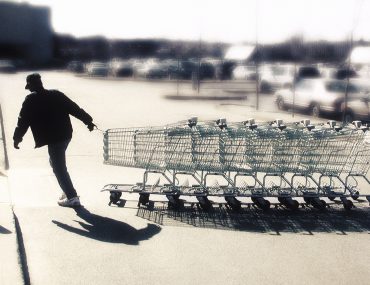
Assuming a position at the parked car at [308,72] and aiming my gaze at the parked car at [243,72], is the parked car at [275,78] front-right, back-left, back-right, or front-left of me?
front-left

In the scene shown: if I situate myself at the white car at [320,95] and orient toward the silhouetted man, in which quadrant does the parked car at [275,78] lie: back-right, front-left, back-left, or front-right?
back-right

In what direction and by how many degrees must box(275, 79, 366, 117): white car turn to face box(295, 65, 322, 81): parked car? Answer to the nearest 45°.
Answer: approximately 45° to its right

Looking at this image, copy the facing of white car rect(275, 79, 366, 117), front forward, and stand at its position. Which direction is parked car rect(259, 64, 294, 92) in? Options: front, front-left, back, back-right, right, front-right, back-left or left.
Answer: front-right

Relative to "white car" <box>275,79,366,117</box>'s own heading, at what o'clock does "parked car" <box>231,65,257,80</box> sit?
The parked car is roughly at 1 o'clock from the white car.

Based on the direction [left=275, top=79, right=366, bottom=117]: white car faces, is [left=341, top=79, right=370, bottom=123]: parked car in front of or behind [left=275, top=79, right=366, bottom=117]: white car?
behind

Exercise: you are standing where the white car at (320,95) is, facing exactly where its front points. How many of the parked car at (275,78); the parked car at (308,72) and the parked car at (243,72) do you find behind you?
0

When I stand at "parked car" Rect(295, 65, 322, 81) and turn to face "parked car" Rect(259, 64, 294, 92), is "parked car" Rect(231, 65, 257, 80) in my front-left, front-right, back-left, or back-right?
front-right
